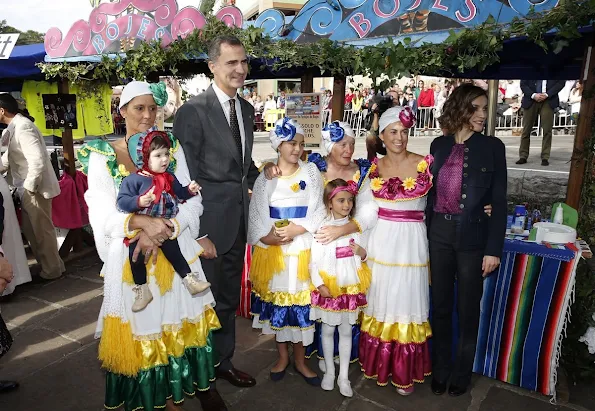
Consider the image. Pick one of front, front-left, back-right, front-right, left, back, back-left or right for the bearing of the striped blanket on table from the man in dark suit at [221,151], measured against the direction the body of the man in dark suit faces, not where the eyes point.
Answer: front-left

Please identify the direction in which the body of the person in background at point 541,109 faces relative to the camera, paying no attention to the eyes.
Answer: toward the camera

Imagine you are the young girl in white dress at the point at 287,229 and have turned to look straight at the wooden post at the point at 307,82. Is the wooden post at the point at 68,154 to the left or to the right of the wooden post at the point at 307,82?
left

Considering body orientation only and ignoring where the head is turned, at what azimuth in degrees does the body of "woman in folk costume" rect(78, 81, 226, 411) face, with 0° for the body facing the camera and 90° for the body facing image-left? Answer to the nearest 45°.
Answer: approximately 315°

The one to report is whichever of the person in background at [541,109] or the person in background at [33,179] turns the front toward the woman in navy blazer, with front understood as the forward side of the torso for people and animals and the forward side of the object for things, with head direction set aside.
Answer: the person in background at [541,109]

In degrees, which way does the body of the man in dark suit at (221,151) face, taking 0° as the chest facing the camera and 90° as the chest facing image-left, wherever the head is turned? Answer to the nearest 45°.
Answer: approximately 315°

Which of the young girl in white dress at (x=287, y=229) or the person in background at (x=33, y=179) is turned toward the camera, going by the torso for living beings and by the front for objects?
the young girl in white dress

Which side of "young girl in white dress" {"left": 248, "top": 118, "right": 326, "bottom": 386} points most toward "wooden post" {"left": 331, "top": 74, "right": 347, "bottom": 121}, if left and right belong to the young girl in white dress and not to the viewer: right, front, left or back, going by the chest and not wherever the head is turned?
back

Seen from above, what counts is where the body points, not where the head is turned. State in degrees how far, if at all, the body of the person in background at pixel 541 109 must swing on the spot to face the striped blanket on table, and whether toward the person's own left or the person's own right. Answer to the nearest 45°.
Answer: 0° — they already face it

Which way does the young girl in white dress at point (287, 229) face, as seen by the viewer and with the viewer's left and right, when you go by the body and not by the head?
facing the viewer

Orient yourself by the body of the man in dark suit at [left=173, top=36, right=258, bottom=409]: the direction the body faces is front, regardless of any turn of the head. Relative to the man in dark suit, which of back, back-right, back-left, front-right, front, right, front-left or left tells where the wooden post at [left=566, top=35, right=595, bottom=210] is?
front-left

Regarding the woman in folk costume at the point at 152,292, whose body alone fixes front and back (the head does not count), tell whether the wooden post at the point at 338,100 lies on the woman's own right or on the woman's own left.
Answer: on the woman's own left

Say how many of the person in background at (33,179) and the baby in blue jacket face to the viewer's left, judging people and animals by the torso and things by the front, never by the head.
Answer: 1
